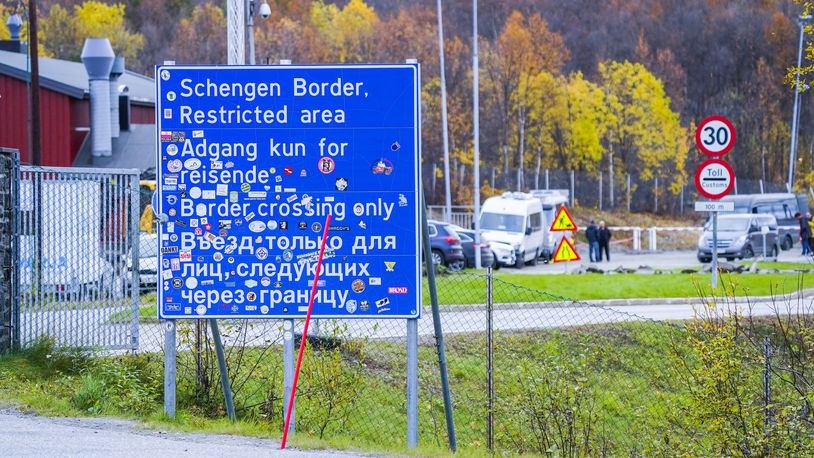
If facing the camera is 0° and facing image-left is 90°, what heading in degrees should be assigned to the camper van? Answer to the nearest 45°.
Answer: approximately 45°

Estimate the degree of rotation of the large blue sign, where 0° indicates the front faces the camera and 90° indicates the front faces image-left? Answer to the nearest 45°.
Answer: approximately 0°

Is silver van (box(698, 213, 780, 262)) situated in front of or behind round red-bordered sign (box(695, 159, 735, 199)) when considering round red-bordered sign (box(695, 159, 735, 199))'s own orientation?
behind

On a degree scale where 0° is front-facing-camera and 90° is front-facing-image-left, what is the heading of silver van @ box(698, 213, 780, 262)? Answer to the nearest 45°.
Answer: approximately 45°

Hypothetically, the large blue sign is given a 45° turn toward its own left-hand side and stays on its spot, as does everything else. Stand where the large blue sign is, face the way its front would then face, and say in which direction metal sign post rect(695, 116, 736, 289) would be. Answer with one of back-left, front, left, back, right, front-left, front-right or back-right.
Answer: left

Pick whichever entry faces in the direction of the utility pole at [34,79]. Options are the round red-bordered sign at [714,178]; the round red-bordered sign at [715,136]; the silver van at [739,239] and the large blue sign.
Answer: the silver van
